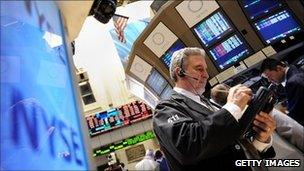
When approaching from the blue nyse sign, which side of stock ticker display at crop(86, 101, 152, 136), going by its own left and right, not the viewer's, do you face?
front

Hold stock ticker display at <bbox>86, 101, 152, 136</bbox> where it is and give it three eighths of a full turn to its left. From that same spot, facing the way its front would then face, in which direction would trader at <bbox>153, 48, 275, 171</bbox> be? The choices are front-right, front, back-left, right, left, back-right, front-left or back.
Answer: back-right

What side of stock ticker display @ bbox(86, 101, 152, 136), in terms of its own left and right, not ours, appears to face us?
front

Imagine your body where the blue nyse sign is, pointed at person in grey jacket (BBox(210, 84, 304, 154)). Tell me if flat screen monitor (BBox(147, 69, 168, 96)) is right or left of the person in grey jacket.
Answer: left

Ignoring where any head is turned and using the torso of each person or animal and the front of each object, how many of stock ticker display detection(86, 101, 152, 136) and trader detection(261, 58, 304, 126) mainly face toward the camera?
1
